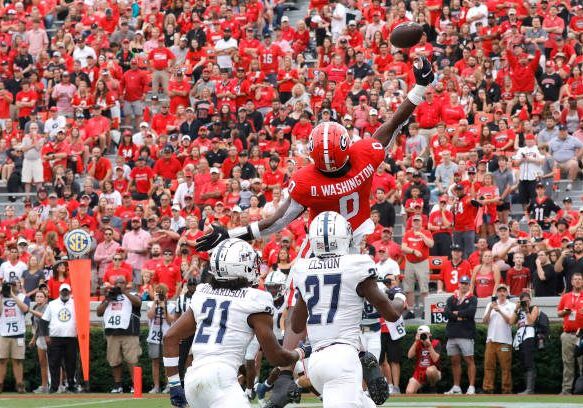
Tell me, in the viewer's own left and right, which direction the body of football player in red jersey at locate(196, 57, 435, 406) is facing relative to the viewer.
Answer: facing away from the viewer

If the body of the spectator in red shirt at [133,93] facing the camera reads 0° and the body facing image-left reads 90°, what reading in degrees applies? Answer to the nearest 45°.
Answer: approximately 0°

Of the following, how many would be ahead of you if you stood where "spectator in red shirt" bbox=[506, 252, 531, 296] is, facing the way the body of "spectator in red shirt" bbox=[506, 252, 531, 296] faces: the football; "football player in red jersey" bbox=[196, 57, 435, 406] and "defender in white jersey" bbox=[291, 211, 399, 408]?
3

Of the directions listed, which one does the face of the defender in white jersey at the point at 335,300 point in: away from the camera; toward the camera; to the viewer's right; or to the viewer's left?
away from the camera

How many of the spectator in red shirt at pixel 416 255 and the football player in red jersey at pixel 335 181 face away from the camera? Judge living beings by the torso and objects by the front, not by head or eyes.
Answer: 1

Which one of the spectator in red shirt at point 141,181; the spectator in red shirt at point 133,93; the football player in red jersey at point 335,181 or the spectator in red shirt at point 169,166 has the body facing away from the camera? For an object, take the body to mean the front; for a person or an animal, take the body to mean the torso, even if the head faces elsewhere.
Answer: the football player in red jersey

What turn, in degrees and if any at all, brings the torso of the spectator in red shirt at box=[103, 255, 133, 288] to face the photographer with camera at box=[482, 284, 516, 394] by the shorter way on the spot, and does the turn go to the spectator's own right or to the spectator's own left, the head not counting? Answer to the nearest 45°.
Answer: approximately 45° to the spectator's own left
